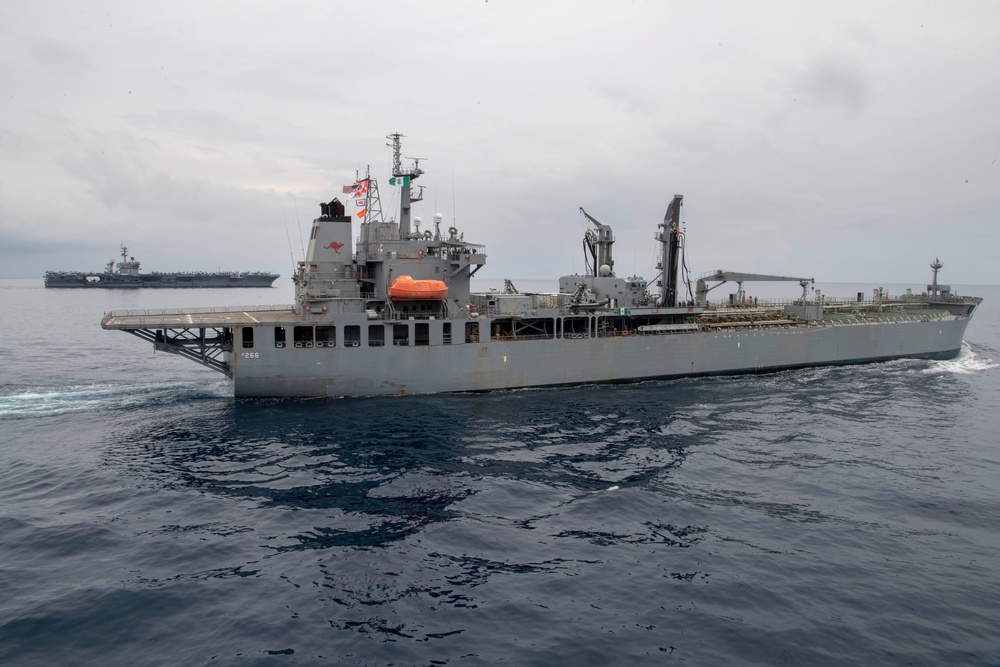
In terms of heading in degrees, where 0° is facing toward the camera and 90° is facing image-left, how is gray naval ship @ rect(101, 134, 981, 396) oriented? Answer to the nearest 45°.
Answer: approximately 225°
